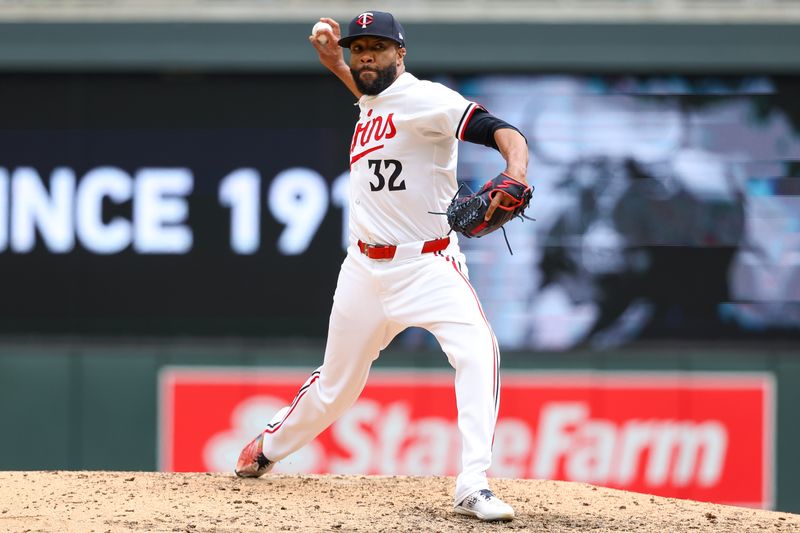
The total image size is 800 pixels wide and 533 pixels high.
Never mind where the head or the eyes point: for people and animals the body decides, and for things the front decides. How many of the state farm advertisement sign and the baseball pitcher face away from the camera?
0

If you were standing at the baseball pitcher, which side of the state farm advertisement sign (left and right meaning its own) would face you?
front

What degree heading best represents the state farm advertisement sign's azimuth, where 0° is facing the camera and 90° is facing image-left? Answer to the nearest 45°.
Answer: approximately 0°

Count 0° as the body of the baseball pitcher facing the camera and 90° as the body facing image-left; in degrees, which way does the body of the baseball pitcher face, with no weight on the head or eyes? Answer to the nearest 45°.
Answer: approximately 45°

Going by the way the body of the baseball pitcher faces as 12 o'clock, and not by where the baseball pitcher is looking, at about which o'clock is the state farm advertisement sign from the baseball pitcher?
The state farm advertisement sign is roughly at 5 o'clock from the baseball pitcher.
